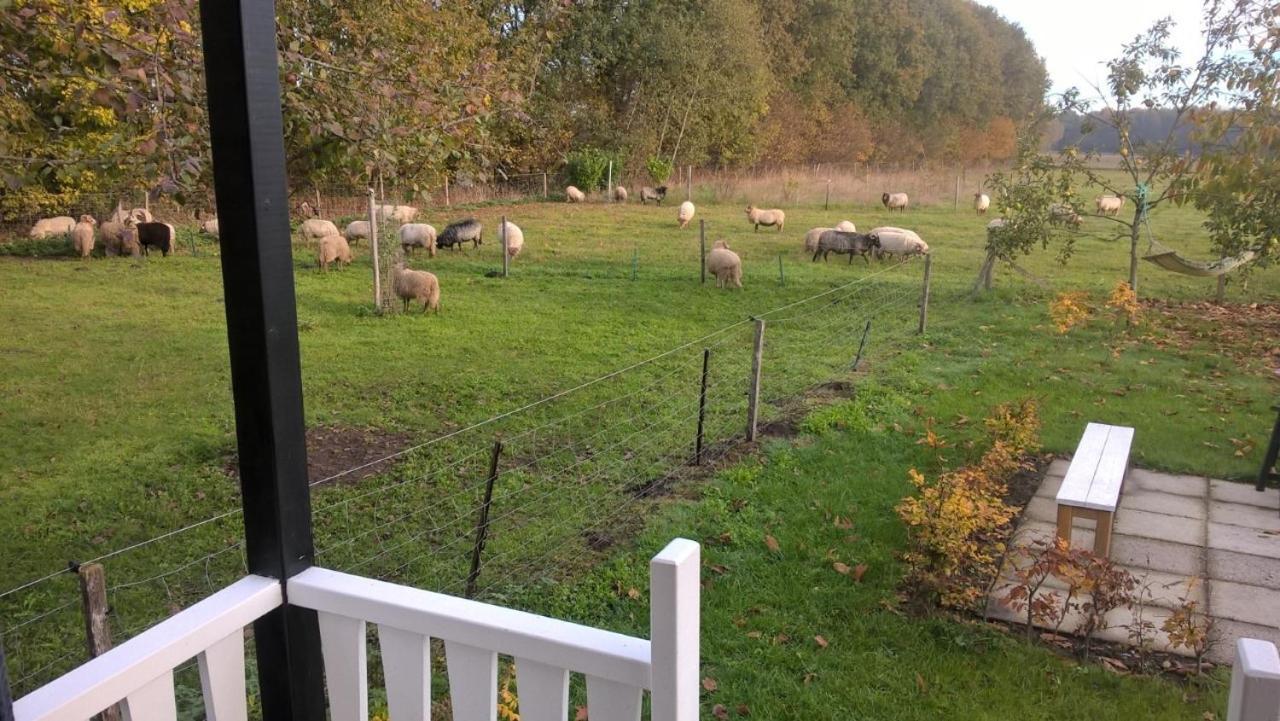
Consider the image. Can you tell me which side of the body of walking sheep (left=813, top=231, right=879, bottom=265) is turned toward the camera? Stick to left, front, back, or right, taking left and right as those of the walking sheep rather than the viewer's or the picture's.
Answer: right

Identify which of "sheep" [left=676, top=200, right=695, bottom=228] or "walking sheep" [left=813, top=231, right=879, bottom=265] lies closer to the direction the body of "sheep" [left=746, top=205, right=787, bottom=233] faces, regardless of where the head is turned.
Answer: the sheep

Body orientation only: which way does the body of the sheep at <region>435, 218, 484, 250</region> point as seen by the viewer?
to the viewer's left

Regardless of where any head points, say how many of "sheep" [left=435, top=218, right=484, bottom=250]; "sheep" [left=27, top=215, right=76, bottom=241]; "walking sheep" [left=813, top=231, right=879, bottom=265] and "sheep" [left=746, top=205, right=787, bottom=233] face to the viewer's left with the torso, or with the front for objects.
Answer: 3

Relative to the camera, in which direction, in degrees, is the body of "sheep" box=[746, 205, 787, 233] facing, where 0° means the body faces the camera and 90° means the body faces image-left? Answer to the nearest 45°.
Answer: approximately 90°

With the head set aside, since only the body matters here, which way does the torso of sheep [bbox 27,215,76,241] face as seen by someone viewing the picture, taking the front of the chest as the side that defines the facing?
to the viewer's left
